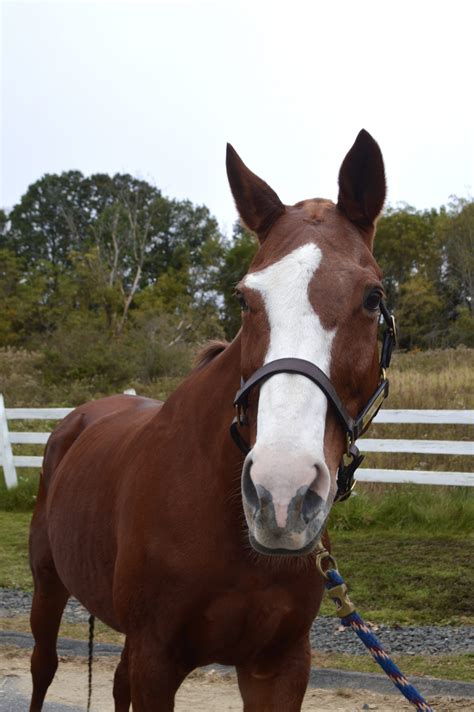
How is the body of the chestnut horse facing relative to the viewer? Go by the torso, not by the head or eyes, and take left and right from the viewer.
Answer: facing the viewer and to the right of the viewer

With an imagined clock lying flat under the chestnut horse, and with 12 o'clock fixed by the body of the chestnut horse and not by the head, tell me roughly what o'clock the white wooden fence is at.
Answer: The white wooden fence is roughly at 8 o'clock from the chestnut horse.

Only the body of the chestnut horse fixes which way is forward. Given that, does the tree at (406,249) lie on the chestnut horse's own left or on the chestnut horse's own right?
on the chestnut horse's own left
